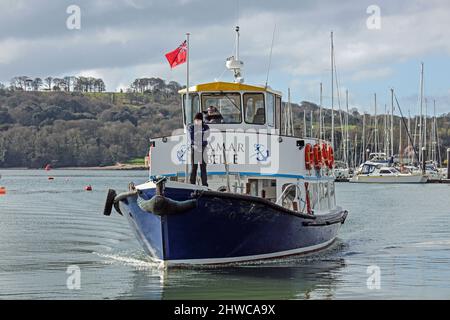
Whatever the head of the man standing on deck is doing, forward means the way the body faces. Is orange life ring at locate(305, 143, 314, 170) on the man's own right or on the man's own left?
on the man's own left

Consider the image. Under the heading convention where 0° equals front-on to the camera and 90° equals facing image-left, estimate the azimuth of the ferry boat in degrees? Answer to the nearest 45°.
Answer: approximately 45°

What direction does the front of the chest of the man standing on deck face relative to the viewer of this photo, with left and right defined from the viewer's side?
facing the viewer
